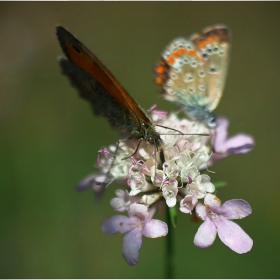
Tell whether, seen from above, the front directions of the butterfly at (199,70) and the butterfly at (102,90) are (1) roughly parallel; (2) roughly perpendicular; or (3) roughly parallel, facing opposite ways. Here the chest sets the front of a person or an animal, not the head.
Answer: roughly parallel

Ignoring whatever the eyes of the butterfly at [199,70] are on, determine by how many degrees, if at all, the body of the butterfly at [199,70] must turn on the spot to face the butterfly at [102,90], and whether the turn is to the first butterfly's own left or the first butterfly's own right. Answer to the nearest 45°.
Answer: approximately 135° to the first butterfly's own right

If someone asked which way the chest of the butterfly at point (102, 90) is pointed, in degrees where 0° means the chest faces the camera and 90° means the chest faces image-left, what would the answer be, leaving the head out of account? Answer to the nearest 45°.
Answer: approximately 270°

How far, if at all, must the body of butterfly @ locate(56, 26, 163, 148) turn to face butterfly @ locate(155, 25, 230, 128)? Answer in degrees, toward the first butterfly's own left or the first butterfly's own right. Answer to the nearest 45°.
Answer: approximately 45° to the first butterfly's own left

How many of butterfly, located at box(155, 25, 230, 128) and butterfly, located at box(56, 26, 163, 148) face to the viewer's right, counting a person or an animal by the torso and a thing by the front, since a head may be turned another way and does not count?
2

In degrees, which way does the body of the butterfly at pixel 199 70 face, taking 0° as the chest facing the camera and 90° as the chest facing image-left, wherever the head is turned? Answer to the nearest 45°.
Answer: approximately 270°
